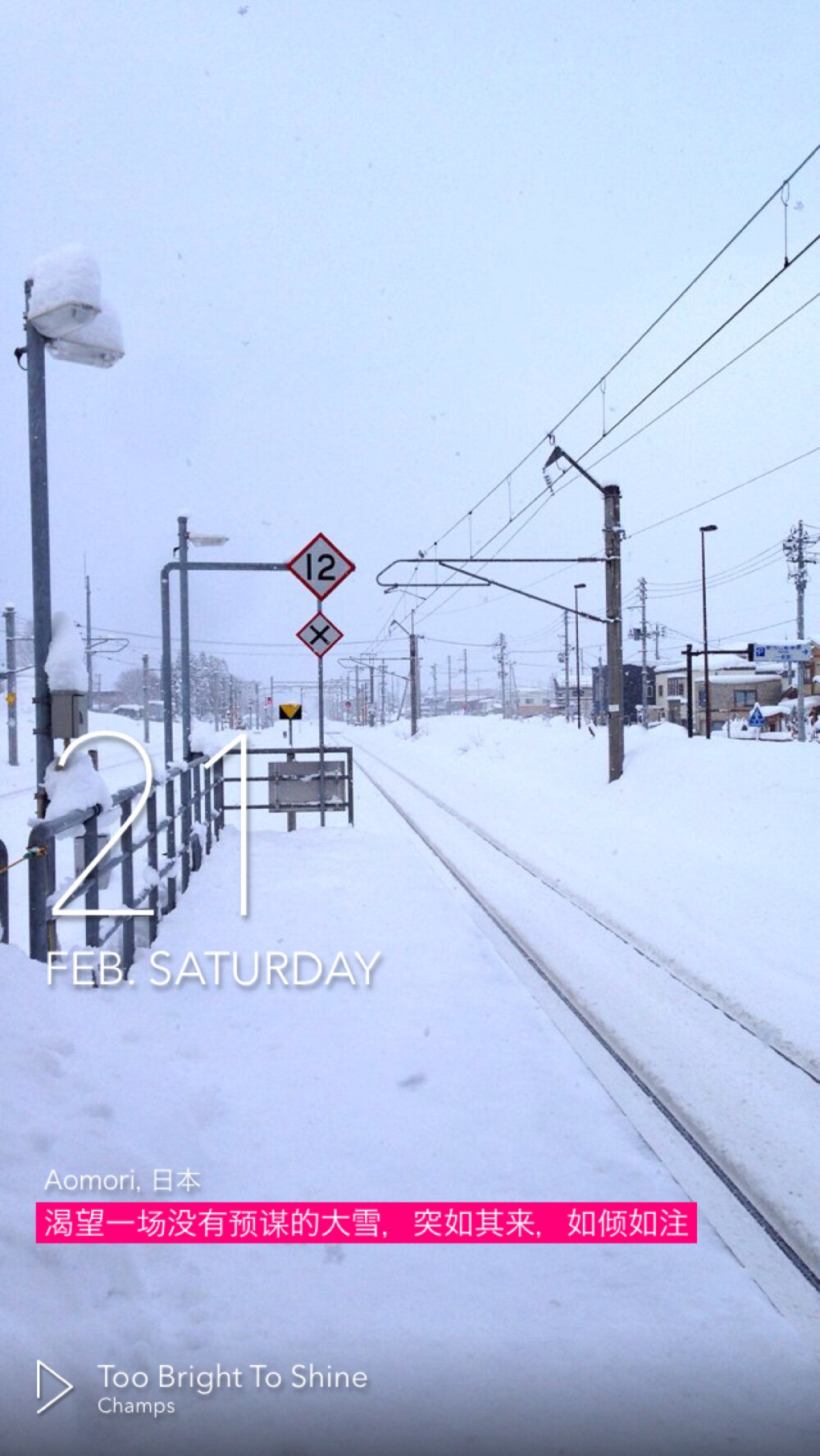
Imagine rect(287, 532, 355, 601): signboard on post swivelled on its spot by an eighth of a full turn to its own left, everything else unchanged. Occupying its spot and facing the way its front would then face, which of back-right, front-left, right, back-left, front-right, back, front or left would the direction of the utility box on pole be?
front-right

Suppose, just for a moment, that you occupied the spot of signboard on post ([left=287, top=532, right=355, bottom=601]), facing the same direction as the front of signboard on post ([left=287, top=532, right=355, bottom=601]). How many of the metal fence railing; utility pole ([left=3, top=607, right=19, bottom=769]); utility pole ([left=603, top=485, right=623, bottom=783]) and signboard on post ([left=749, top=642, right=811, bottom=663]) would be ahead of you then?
1

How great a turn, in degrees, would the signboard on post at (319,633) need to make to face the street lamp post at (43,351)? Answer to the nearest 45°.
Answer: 0° — it already faces it

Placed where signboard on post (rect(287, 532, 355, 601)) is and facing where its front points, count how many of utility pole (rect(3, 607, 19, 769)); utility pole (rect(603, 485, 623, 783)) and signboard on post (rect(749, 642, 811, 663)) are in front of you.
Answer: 0

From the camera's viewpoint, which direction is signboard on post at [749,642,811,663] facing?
toward the camera

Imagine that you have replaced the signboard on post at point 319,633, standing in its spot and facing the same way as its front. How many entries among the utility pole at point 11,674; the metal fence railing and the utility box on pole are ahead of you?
2

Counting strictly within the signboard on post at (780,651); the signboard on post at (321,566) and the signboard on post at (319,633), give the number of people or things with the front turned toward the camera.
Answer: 3

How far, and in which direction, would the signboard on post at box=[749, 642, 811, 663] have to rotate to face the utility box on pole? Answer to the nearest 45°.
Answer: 0° — it already faces it

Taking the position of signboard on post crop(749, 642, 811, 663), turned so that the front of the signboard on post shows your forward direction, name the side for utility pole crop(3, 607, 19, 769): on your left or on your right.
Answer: on your right

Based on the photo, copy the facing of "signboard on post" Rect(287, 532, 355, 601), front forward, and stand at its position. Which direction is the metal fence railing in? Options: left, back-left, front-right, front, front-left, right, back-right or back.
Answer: front

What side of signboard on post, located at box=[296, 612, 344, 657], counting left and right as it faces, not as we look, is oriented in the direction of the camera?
front

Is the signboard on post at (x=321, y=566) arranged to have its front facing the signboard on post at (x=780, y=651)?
no

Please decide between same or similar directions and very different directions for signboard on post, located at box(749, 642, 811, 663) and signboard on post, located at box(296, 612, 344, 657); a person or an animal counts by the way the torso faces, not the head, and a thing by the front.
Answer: same or similar directions
